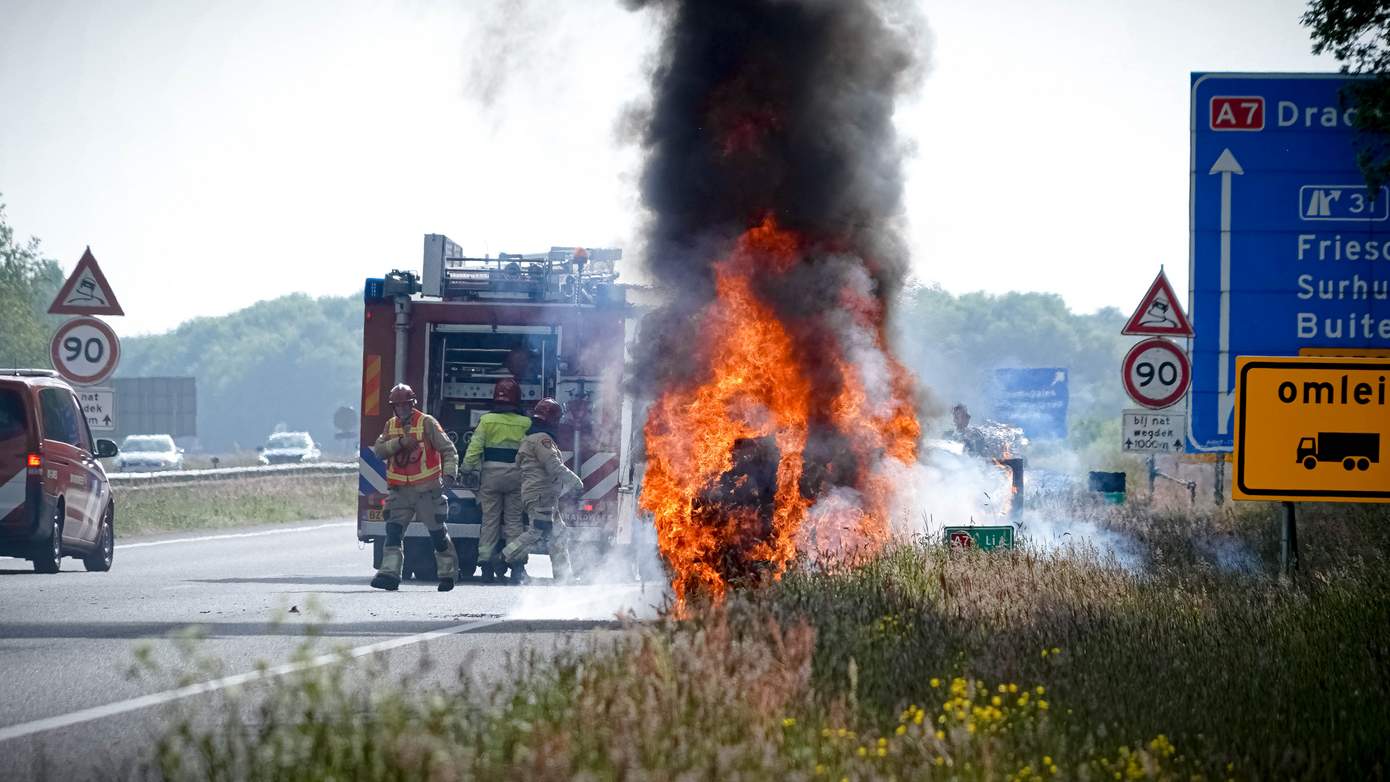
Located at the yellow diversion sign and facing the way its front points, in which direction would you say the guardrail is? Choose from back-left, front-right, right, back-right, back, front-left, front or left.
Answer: back-right

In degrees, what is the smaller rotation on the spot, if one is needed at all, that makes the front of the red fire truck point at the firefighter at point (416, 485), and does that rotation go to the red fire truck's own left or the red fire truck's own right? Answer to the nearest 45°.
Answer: approximately 135° to the red fire truck's own left

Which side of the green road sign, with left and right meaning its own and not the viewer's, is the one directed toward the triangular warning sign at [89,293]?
right

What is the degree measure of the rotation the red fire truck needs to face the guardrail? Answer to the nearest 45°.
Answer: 0° — it already faces it

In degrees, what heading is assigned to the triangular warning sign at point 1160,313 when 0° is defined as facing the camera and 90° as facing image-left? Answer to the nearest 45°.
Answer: approximately 0°

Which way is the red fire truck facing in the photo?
away from the camera

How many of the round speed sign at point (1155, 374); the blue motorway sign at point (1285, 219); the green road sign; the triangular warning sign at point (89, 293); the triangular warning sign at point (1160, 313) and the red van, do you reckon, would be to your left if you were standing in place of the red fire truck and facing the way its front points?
2

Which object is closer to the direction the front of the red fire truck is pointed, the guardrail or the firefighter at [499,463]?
the guardrail

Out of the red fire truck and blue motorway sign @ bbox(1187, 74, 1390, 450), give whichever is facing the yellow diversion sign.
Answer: the blue motorway sign
